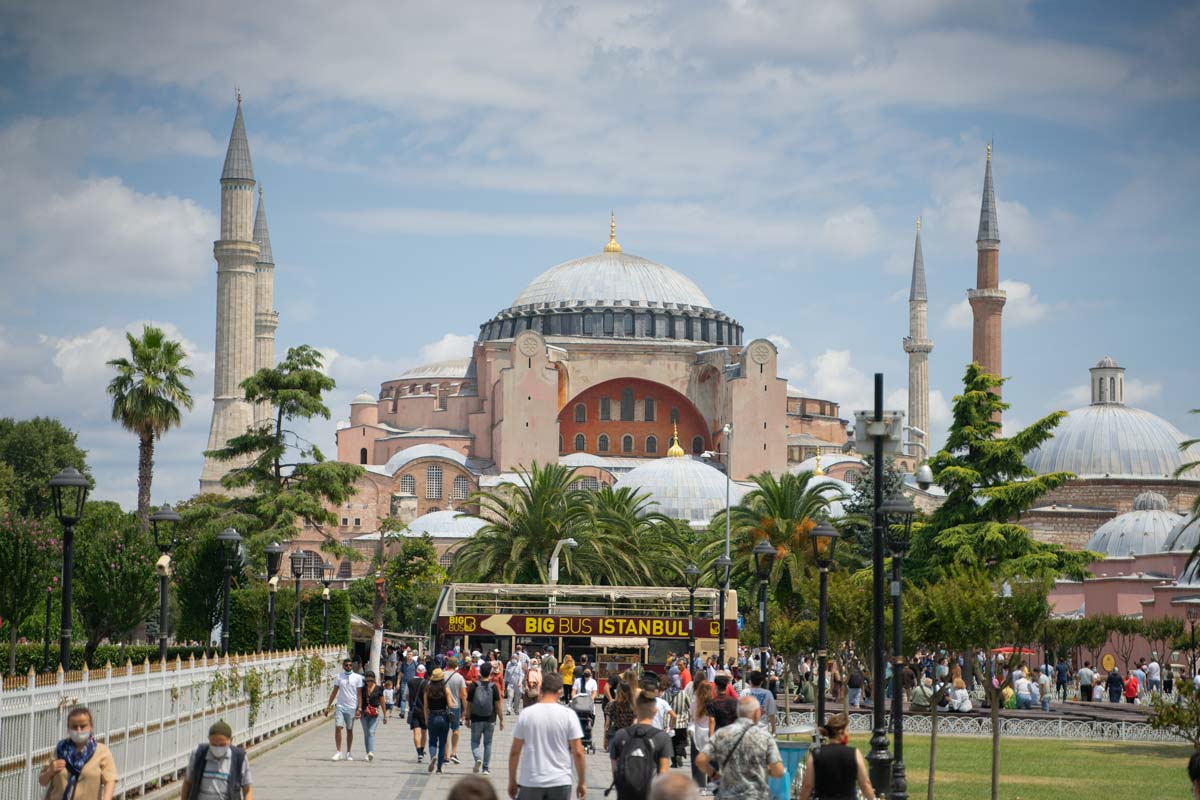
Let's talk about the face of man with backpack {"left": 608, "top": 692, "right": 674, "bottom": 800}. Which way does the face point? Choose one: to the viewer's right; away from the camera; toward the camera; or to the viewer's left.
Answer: away from the camera

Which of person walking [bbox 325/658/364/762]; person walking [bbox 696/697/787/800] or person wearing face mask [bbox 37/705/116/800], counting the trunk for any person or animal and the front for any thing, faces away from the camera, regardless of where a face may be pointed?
person walking [bbox 696/697/787/800]

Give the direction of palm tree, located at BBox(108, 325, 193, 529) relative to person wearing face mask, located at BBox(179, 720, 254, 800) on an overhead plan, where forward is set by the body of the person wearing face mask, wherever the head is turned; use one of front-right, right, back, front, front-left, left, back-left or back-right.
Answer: back

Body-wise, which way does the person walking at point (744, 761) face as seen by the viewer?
away from the camera

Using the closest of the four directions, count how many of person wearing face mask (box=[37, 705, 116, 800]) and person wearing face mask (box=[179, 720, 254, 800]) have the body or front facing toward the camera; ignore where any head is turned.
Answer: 2

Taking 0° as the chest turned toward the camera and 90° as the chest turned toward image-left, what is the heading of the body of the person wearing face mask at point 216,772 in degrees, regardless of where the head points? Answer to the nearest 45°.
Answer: approximately 0°

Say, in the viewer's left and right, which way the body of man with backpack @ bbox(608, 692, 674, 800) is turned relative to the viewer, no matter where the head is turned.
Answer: facing away from the viewer

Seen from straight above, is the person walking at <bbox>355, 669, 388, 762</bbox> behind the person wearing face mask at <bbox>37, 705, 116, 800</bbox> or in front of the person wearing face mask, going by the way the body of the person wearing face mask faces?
behind

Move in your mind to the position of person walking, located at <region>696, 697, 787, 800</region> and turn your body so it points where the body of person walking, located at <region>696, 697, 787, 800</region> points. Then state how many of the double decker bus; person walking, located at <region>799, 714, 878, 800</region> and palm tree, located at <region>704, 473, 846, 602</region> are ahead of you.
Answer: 2

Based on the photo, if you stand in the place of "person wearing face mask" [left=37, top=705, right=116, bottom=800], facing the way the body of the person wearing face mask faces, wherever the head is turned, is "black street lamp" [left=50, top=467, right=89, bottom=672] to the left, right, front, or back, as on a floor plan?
back

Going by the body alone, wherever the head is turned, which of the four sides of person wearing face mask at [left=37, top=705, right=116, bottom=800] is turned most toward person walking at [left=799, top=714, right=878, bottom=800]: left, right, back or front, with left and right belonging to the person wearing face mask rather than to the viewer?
left

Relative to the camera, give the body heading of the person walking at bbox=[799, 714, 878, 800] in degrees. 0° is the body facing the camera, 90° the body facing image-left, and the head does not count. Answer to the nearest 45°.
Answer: approximately 180°

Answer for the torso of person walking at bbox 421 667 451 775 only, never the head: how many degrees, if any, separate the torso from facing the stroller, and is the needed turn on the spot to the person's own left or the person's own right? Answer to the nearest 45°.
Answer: approximately 90° to the person's own right
